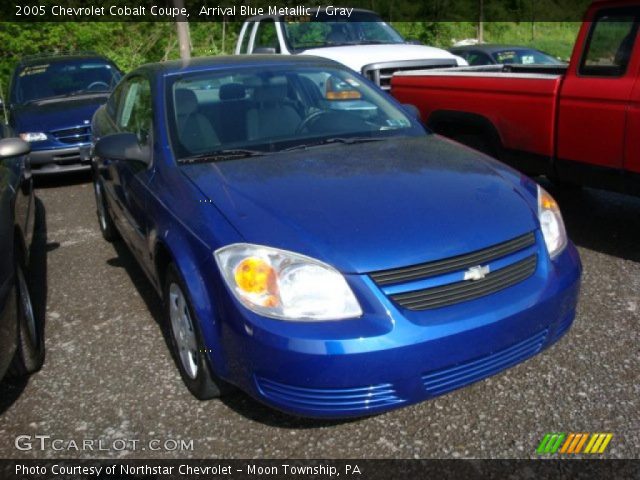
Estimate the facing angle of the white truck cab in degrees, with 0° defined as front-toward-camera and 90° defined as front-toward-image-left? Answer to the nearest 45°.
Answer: approximately 315°

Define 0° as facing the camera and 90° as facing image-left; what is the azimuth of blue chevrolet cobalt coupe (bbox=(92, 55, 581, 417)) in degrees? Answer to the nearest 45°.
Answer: approximately 315°

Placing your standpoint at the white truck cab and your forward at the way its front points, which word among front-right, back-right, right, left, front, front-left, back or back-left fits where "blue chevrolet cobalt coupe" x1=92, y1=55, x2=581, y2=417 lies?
front-right

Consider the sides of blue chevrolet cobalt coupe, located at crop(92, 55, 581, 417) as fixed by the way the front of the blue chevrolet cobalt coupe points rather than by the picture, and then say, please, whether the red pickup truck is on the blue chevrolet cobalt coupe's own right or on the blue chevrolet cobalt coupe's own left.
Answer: on the blue chevrolet cobalt coupe's own left

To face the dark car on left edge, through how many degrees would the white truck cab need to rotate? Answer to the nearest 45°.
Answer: approximately 45° to its right

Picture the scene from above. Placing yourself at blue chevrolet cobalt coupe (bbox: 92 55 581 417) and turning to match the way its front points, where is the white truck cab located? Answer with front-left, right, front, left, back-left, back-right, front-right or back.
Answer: back-left
